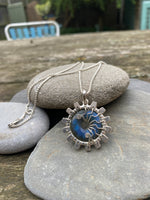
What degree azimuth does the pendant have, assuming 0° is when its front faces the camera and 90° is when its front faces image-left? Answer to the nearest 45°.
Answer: approximately 0°

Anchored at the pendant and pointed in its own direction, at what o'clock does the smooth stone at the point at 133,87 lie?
The smooth stone is roughly at 7 o'clock from the pendant.
